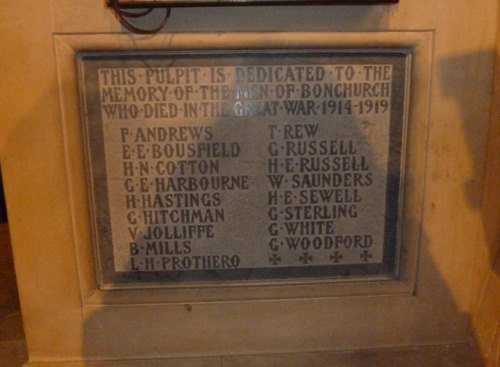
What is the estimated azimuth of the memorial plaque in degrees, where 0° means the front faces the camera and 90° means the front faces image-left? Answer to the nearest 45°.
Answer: approximately 0°
